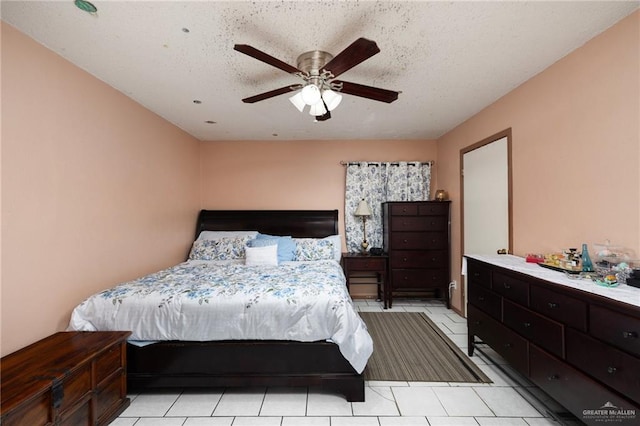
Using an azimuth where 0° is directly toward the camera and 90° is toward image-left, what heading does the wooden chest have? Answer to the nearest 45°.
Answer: approximately 315°

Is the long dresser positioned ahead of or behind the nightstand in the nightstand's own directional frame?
ahead

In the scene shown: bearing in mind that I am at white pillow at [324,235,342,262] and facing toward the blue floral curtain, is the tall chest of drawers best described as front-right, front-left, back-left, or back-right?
front-right

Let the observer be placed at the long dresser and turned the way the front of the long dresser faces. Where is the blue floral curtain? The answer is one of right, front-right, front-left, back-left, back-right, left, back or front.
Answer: right

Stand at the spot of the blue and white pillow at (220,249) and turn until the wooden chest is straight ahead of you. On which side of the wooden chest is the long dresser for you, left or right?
left

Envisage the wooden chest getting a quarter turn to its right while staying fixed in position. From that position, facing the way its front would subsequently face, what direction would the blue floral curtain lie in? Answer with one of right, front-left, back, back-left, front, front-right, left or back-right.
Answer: back-left

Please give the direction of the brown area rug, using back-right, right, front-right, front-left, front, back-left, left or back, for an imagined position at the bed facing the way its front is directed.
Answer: left

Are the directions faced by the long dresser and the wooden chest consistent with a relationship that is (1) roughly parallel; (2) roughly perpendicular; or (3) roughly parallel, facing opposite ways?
roughly parallel, facing opposite ways

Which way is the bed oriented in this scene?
toward the camera

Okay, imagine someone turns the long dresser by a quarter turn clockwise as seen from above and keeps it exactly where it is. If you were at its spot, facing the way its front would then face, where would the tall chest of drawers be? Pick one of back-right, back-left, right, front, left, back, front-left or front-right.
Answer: front

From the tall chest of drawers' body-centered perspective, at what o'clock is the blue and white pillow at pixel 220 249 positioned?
The blue and white pillow is roughly at 2 o'clock from the tall chest of drawers.

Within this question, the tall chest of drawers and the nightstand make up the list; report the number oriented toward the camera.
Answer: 2

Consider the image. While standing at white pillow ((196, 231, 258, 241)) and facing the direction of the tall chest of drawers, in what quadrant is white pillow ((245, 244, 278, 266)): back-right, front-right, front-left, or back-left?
front-right

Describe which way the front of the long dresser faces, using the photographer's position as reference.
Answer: facing the viewer and to the left of the viewer

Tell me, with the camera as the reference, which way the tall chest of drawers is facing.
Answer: facing the viewer
